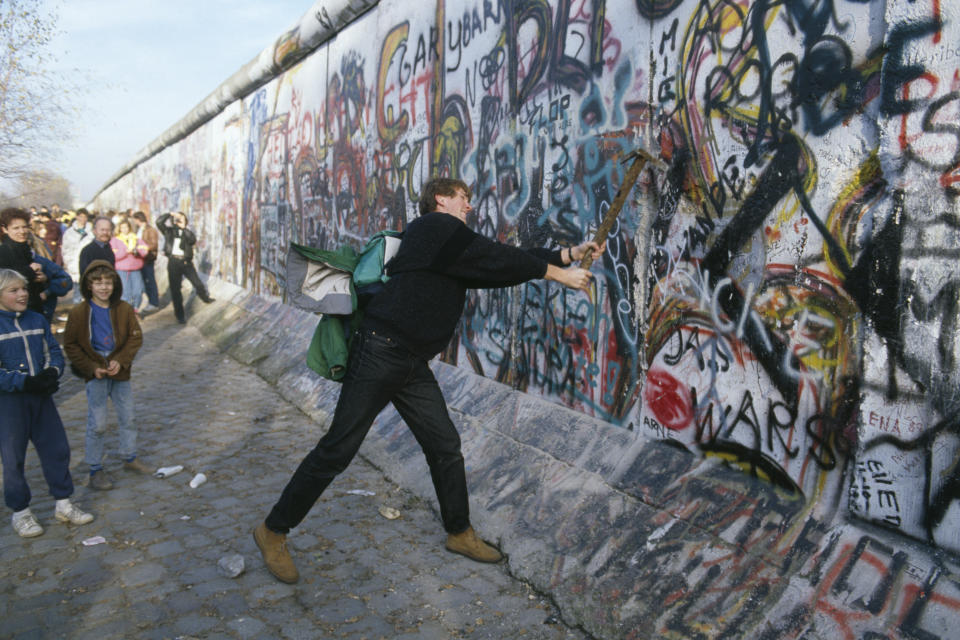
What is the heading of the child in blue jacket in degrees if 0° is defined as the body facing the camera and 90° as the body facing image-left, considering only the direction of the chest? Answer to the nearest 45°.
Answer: approximately 315°

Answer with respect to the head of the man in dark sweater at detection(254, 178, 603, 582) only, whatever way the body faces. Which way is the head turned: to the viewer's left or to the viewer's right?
to the viewer's right

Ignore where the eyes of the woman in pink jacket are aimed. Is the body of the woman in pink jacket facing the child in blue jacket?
yes

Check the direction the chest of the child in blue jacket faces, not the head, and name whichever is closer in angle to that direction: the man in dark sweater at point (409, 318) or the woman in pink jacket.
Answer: the man in dark sweater

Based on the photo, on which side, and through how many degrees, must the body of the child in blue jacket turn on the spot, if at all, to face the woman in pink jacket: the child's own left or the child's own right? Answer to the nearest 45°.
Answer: approximately 135° to the child's own left

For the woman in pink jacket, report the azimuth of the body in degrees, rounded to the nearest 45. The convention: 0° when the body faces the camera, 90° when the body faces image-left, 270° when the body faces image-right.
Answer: approximately 0°

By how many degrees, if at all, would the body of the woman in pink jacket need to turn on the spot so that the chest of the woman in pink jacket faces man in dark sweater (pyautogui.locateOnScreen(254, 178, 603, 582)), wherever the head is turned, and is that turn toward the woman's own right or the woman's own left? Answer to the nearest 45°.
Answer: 0° — they already face them
